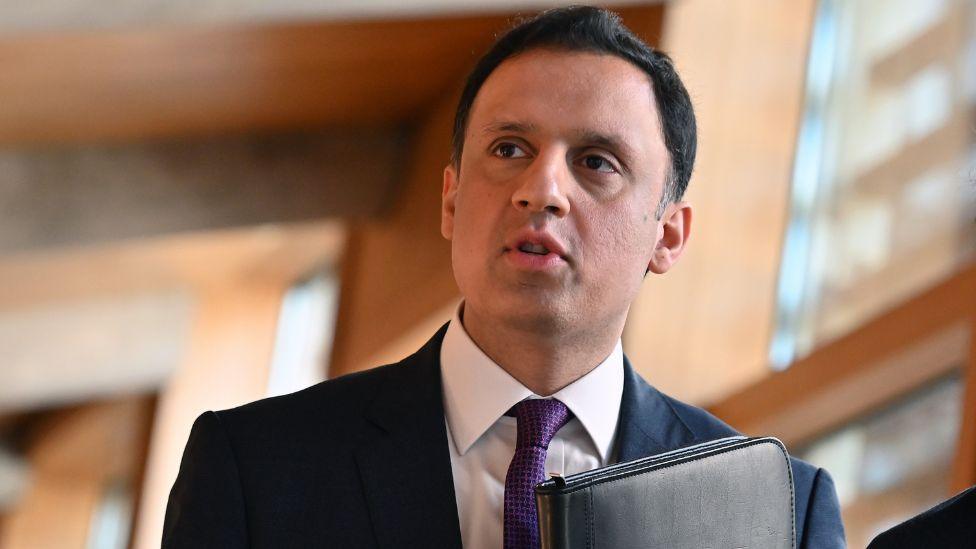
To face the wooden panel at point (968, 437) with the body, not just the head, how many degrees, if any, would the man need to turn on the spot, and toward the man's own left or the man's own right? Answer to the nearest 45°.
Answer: approximately 135° to the man's own left

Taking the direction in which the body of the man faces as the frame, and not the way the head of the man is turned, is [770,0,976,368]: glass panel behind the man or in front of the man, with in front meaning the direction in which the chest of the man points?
behind

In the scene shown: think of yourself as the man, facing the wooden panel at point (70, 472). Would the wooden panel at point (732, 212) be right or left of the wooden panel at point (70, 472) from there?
right

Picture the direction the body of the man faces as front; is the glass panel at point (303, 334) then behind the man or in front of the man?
behind

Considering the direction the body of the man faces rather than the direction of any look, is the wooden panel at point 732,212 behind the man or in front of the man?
behind

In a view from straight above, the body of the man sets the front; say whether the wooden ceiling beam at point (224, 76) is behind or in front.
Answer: behind

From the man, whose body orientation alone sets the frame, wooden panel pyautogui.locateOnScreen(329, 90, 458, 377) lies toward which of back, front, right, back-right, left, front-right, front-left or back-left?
back

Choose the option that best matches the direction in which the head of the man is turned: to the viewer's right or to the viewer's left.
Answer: to the viewer's left

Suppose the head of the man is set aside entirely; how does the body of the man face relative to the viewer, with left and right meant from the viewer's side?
facing the viewer
